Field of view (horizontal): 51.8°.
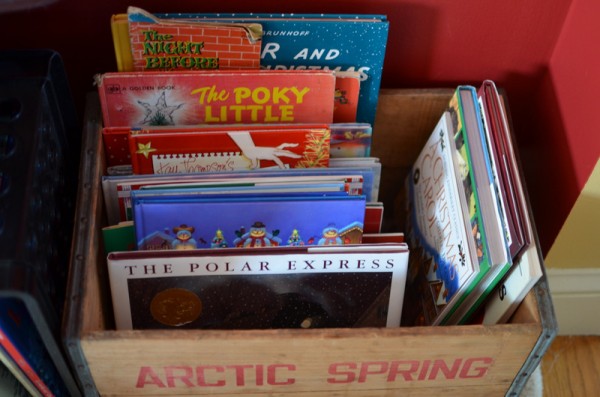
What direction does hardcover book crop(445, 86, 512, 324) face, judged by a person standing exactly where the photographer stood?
facing to the left of the viewer

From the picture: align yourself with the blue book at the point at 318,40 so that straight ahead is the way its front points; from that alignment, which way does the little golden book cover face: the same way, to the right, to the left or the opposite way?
the same way

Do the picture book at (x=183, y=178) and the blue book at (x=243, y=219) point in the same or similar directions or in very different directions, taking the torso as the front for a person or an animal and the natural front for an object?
same or similar directions

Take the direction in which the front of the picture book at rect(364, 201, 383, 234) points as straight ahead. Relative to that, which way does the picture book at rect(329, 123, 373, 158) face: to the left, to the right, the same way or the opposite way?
the same way

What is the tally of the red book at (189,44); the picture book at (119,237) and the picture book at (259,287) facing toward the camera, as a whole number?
3

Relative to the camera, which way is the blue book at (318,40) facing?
toward the camera

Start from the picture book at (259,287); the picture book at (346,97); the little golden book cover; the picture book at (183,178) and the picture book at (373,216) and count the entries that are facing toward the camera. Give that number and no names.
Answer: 5

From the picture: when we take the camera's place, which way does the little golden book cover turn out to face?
facing the viewer

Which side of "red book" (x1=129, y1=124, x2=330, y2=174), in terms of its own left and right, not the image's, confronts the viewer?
front

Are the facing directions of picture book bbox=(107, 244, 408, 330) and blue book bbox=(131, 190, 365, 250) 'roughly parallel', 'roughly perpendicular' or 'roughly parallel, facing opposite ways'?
roughly parallel

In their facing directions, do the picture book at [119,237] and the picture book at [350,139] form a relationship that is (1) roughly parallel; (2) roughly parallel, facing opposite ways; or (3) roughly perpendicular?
roughly parallel
